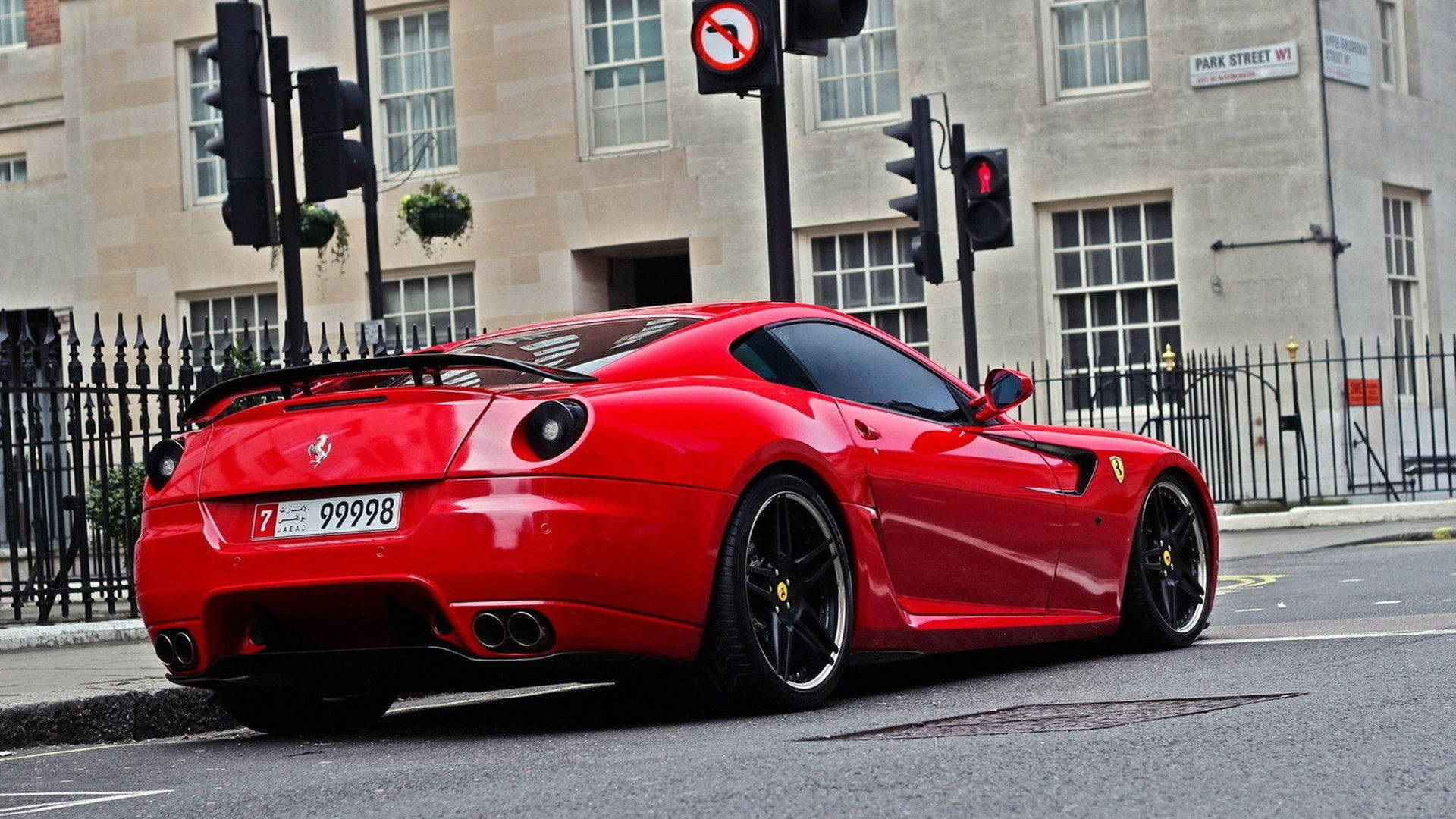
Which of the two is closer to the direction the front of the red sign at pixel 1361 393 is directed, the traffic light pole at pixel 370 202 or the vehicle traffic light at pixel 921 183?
the vehicle traffic light

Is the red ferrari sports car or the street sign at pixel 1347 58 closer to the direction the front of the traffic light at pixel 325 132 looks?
the street sign

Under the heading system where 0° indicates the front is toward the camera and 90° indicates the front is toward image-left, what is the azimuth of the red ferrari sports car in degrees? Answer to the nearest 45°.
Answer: approximately 225°

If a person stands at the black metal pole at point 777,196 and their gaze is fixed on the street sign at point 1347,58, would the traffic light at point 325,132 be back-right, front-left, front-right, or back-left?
back-left

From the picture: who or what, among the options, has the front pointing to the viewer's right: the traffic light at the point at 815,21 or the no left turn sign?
the traffic light

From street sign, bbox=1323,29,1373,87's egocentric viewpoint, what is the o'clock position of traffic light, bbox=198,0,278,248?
The traffic light is roughly at 2 o'clock from the street sign.

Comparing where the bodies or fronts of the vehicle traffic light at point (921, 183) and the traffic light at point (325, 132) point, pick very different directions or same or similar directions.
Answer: very different directions

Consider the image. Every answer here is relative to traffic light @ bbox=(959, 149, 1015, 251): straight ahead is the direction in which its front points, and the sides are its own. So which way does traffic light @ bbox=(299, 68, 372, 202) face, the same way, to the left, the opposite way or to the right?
to the left
